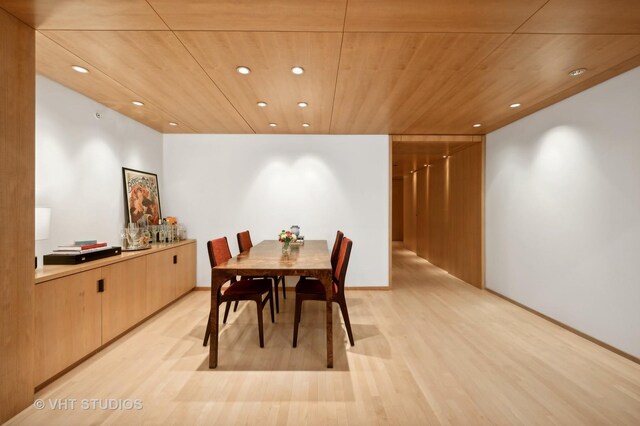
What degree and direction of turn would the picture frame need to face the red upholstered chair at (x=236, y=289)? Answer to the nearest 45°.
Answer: approximately 45° to its right

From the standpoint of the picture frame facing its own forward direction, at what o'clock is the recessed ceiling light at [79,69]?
The recessed ceiling light is roughly at 2 o'clock from the picture frame.

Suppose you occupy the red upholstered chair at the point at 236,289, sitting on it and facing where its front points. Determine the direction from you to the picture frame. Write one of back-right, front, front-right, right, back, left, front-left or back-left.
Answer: back-left

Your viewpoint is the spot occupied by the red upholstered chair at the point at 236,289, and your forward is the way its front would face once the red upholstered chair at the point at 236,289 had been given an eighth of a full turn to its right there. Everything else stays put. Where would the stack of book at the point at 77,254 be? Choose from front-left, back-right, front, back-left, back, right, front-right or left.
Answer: back-right

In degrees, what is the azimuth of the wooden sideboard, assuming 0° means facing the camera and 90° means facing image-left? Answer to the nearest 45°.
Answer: approximately 315°

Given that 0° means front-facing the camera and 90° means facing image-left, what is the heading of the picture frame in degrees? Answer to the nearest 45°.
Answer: approximately 315°

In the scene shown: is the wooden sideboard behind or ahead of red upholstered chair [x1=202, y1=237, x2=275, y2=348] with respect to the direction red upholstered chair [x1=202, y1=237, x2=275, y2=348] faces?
behind

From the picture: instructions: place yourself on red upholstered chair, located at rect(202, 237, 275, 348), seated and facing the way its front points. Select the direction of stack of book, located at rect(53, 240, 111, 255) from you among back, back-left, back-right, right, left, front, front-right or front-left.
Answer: back

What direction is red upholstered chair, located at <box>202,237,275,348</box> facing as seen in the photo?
to the viewer's right

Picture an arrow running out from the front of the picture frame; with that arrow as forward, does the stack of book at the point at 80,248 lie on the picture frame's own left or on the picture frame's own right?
on the picture frame's own right
